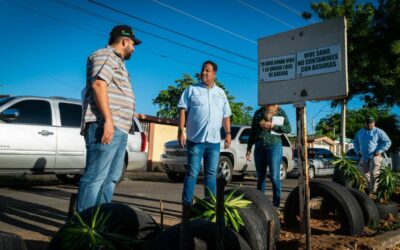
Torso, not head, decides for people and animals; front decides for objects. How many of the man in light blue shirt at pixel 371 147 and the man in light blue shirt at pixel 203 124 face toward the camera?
2

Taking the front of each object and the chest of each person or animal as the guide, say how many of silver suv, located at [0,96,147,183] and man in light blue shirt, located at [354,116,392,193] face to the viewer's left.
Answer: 1

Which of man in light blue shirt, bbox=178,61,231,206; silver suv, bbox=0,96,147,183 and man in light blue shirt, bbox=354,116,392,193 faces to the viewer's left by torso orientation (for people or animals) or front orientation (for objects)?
the silver suv

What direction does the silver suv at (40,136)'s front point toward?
to the viewer's left

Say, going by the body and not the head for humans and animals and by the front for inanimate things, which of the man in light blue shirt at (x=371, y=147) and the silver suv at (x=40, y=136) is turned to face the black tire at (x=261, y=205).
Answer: the man in light blue shirt

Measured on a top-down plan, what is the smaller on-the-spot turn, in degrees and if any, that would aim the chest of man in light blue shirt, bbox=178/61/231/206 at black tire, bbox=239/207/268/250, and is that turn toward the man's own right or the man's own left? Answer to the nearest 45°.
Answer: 0° — they already face it

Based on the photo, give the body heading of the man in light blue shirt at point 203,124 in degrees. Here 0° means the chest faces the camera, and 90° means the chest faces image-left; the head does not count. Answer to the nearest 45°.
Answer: approximately 0°

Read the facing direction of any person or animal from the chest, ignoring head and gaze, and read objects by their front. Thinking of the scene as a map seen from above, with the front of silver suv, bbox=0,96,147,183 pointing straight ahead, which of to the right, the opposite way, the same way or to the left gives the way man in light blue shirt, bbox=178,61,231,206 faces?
to the left
